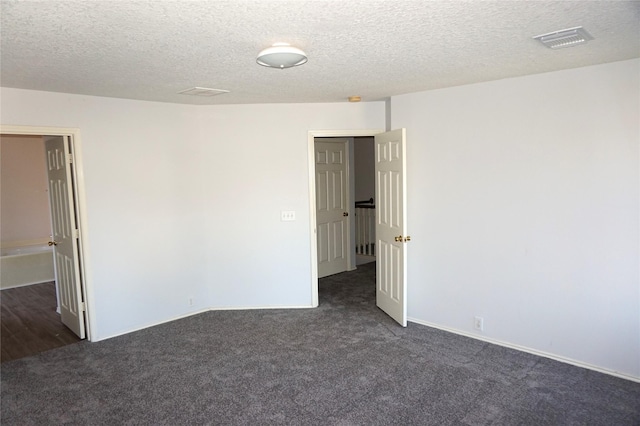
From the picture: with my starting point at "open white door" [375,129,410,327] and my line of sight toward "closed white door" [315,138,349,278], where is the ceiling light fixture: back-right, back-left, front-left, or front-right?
back-left

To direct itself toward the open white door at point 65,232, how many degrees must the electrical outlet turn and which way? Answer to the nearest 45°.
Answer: approximately 45° to its right

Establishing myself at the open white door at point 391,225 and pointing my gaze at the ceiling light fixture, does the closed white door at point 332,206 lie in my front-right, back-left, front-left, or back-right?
back-right

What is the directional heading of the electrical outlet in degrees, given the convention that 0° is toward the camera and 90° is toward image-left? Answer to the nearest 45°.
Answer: approximately 45°

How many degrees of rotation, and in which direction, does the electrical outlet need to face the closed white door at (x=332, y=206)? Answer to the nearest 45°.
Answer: approximately 90° to its right
